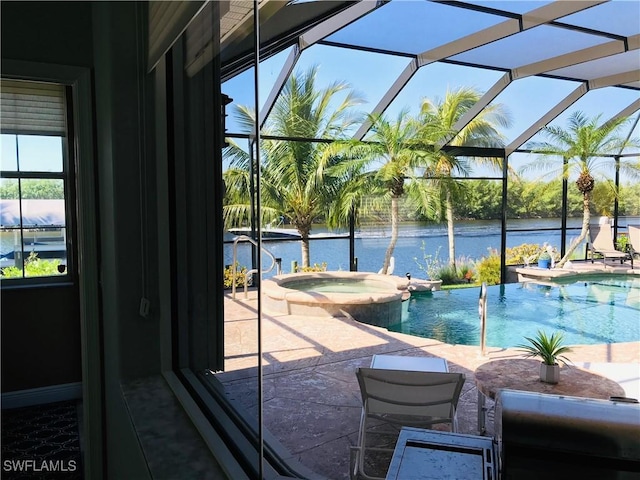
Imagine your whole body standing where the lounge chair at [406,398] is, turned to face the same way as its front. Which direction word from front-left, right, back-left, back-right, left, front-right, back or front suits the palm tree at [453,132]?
front

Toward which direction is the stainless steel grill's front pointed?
away from the camera

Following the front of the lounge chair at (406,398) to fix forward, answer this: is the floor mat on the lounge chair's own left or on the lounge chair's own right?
on the lounge chair's own left

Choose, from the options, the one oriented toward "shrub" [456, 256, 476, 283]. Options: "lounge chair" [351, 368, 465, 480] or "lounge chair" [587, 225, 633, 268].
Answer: "lounge chair" [351, 368, 465, 480]

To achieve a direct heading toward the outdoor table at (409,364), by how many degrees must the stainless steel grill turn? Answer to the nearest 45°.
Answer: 0° — it already faces it

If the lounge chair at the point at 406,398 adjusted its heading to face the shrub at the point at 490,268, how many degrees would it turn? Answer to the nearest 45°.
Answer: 0° — it already faces it

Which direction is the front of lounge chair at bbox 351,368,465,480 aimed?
away from the camera
